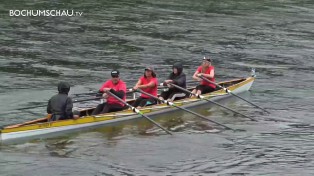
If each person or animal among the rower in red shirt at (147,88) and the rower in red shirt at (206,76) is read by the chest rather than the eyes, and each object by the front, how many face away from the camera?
0

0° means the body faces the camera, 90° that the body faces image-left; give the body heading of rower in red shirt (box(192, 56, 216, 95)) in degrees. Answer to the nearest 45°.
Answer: approximately 45°

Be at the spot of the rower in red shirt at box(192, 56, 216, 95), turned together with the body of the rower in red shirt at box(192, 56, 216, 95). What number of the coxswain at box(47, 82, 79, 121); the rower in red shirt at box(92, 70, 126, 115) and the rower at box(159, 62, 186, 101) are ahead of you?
3

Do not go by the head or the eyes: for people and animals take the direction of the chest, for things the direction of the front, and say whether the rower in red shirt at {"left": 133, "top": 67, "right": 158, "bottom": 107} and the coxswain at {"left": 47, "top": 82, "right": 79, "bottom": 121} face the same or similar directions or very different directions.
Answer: very different directions

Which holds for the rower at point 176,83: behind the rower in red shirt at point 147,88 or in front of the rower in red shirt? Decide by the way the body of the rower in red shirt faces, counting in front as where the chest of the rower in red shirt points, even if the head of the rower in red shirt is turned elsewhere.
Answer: behind

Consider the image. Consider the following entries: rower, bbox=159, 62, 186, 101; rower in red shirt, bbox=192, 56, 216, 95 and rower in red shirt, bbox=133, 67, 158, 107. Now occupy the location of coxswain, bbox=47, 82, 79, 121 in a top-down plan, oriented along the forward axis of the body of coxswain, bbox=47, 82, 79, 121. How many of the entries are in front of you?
3

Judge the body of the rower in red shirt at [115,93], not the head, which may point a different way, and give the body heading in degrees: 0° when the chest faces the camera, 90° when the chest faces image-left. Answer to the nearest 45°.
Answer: approximately 45°

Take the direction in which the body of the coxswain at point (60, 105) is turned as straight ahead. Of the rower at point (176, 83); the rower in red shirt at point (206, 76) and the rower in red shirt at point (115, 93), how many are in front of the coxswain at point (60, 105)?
3

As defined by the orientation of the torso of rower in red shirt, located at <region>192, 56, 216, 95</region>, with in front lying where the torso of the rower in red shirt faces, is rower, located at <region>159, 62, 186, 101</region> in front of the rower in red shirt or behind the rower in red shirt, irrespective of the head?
in front

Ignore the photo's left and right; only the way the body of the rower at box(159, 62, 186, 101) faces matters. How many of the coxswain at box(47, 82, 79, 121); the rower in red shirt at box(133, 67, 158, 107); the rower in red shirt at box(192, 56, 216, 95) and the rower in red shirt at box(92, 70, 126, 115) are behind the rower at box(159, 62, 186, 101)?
1

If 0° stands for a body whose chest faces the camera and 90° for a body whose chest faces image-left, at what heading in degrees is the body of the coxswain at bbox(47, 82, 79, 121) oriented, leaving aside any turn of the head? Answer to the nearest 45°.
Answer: approximately 225°

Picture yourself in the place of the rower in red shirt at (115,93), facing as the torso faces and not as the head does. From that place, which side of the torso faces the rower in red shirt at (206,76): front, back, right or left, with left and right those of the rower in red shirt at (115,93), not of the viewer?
back

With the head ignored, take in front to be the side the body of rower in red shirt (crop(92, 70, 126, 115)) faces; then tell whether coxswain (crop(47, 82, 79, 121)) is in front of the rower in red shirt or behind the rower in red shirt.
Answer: in front
